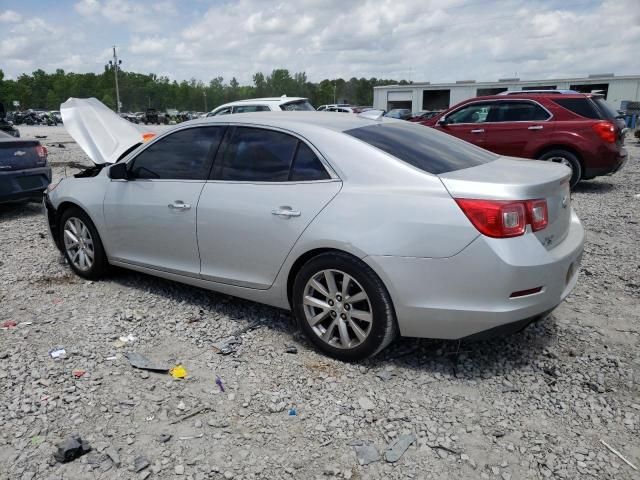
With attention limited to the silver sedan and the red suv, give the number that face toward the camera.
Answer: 0

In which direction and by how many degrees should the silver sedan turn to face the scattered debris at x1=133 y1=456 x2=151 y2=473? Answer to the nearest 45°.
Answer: approximately 90° to its left

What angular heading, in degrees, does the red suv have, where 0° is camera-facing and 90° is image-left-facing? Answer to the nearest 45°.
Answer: approximately 135°

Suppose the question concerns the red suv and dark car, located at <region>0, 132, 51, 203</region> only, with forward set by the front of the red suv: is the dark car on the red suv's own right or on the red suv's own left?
on the red suv's own left

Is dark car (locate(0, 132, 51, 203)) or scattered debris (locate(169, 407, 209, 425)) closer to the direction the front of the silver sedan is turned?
the dark car

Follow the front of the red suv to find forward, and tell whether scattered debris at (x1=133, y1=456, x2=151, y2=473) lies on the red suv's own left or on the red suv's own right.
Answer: on the red suv's own left

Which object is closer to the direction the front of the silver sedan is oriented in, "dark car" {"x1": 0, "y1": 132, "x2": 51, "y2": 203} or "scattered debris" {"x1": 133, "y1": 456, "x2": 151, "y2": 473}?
the dark car

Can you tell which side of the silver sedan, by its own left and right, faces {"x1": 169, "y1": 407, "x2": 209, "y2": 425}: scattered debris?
left

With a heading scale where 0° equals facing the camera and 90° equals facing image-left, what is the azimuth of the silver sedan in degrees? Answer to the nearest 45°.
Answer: approximately 135°

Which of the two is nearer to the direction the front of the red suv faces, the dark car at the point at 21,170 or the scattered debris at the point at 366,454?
the dark car

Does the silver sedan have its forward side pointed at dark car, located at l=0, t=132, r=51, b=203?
yes

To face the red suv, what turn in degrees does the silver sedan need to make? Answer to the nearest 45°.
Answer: approximately 90° to its right
